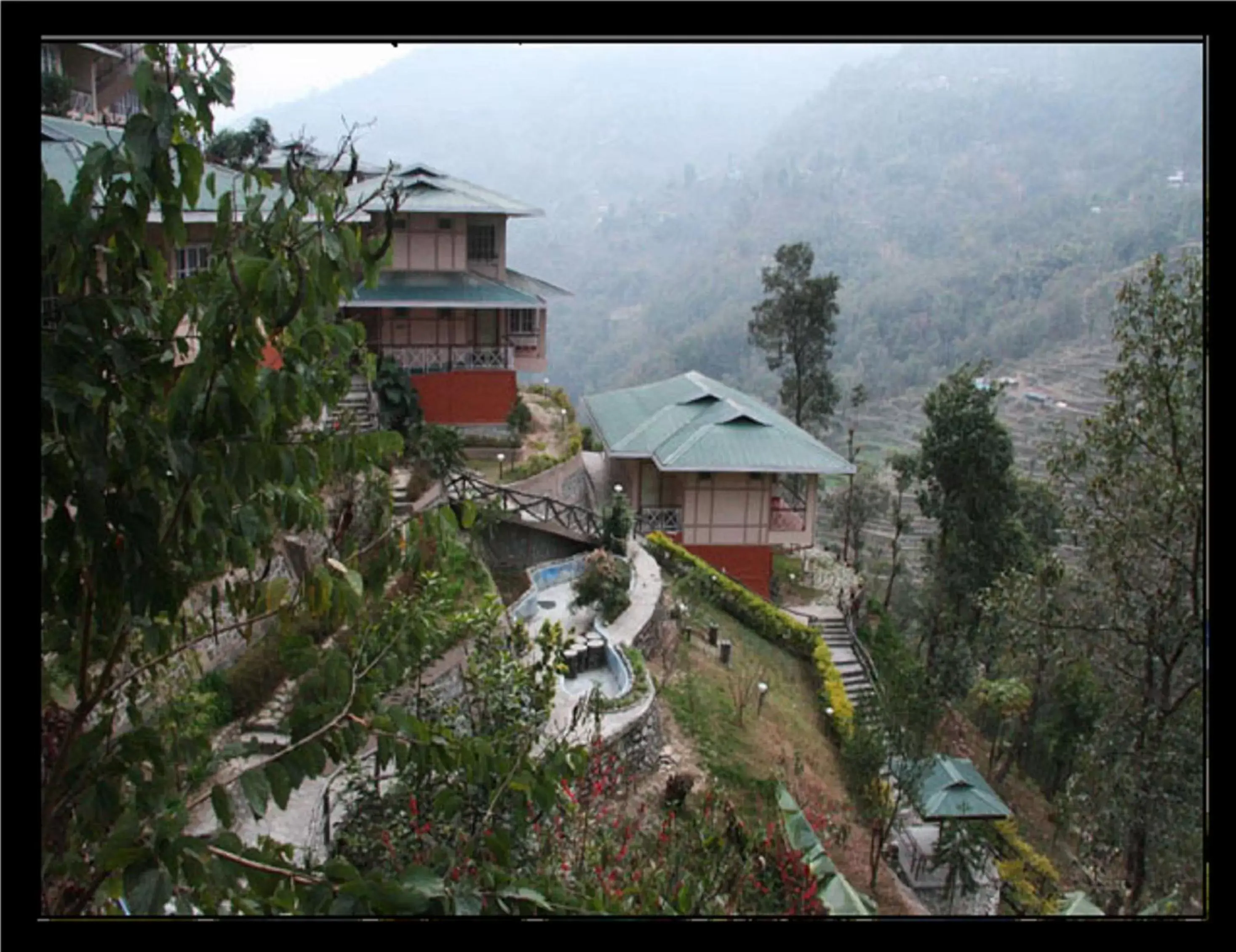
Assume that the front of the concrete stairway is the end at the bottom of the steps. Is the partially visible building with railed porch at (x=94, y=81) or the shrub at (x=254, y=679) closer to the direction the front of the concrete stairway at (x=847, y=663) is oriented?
the shrub

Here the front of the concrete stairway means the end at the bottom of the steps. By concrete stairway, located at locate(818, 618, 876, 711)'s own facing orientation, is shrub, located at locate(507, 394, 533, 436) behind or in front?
behind

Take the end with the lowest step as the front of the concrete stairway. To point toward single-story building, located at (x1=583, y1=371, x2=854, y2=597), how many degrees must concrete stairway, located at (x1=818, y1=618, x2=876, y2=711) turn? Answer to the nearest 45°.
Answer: approximately 180°

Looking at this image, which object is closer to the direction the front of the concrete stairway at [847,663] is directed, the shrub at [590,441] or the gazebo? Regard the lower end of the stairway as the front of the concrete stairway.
the gazebo

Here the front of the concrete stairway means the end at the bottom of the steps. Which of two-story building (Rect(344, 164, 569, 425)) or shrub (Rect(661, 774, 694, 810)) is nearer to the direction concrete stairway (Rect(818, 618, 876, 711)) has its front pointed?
the shrub

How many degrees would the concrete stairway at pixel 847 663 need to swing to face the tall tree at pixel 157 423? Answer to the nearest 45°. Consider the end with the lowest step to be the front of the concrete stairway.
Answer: approximately 45° to its right

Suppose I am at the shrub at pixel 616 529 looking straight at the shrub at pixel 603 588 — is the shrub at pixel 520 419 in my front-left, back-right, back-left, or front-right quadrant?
back-right

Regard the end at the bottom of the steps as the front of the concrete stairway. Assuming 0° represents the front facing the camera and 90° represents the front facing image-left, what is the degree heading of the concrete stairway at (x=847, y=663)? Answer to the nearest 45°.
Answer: approximately 315°

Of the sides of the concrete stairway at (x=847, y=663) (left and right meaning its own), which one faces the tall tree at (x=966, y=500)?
left

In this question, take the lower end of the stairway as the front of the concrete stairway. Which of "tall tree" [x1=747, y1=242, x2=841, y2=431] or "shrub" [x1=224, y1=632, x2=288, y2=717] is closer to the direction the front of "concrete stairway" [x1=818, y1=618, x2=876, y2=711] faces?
the shrub

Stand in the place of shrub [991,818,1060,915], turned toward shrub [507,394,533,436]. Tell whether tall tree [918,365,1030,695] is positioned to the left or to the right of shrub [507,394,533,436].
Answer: right

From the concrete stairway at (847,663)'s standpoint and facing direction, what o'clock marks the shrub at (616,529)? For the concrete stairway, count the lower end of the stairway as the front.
The shrub is roughly at 4 o'clock from the concrete stairway.
